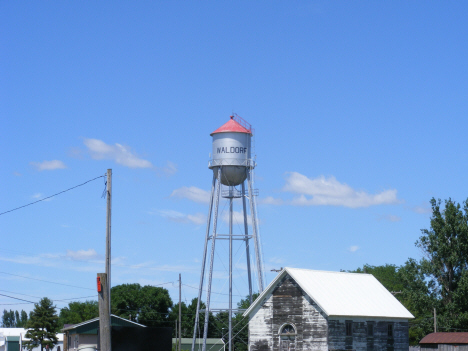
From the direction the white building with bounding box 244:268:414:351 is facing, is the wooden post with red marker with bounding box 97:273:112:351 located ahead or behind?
ahead

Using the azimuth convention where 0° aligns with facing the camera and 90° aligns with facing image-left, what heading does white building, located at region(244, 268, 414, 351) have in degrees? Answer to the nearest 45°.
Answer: approximately 45°

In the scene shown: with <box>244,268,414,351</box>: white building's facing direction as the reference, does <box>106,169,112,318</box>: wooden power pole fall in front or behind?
in front
